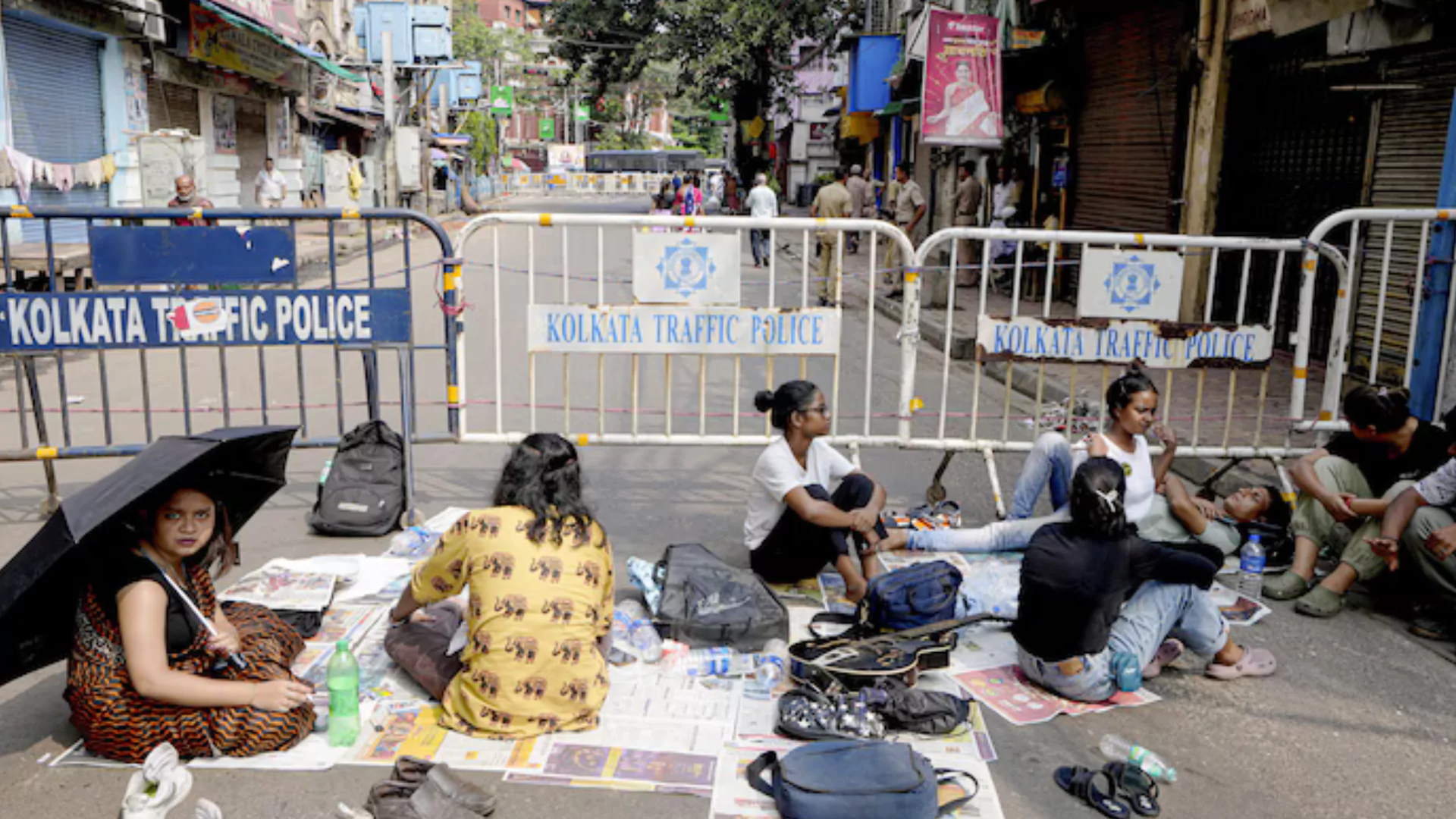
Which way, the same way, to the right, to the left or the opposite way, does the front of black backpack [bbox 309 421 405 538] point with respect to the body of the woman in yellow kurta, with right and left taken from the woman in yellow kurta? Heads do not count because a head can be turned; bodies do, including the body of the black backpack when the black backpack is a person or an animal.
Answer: the opposite way

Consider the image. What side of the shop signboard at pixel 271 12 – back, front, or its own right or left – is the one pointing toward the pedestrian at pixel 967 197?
front

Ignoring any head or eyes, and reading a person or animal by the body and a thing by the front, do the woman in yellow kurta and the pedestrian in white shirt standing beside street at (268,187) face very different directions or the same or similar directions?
very different directions

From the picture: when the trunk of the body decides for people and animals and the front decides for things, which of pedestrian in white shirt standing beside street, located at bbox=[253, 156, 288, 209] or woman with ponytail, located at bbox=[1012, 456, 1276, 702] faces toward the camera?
the pedestrian in white shirt standing beside street

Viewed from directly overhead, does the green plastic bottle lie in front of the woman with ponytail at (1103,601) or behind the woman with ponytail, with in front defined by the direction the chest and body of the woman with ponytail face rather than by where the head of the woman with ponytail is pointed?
behind

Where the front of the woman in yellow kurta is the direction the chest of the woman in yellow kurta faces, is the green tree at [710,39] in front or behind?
in front

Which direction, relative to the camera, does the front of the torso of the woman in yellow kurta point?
away from the camera

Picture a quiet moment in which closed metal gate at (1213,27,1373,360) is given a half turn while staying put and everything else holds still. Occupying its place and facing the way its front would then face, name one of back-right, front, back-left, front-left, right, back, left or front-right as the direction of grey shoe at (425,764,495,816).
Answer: back-right

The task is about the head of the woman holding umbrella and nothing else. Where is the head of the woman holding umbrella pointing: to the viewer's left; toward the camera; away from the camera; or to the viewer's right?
toward the camera

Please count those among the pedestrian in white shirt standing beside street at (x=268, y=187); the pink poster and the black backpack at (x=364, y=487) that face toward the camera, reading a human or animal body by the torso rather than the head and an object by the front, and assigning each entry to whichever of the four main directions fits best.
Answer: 3

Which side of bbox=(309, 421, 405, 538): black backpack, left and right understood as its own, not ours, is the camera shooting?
front

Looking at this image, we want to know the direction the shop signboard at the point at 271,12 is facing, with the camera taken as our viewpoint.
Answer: facing the viewer and to the right of the viewer

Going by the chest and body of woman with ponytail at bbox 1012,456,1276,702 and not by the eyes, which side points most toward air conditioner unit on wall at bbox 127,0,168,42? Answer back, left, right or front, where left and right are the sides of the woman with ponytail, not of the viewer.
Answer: left

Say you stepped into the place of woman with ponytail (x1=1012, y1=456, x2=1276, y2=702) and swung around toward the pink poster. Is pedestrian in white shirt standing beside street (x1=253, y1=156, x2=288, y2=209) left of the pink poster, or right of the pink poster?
left
